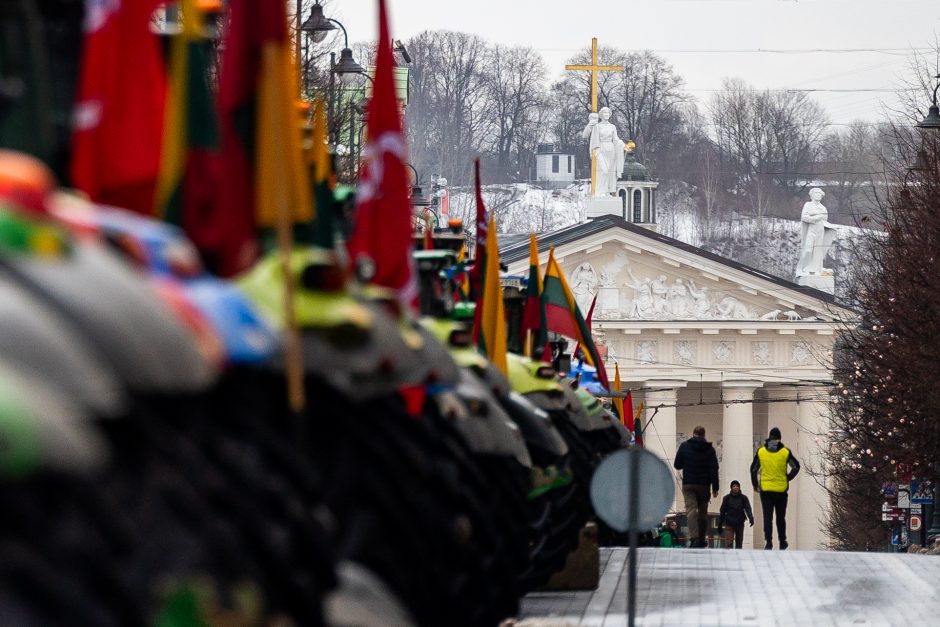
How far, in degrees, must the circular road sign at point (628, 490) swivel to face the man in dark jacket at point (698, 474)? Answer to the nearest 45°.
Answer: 0° — it already faces them

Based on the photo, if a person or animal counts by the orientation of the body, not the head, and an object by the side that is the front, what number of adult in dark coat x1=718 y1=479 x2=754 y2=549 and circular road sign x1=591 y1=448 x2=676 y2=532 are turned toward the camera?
1

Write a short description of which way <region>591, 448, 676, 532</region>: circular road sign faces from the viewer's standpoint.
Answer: facing away from the viewer

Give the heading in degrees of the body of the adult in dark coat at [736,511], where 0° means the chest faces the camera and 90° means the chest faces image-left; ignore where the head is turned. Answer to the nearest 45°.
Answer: approximately 0°
